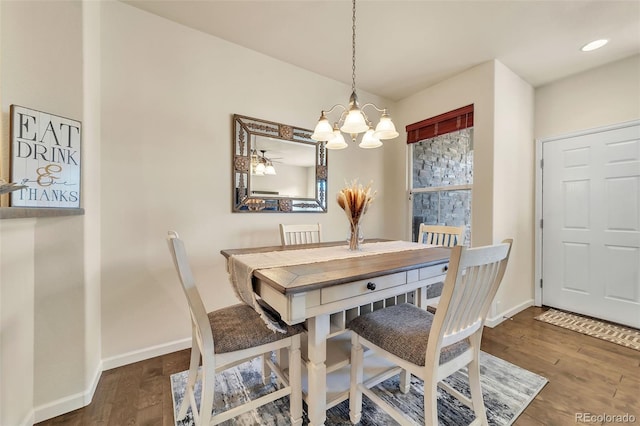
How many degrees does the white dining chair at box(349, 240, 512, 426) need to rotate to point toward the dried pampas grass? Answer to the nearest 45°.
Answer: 0° — it already faces it

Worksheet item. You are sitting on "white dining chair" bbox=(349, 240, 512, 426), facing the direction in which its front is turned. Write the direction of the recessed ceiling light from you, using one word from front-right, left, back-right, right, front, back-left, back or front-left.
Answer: right

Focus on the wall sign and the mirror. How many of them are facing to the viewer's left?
0

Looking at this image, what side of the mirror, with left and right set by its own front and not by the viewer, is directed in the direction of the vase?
front

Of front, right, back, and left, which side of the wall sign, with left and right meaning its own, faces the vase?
front

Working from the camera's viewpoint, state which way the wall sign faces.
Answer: facing the viewer and to the right of the viewer

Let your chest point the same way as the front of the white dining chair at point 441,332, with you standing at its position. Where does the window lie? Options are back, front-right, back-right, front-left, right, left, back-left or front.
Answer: front-right

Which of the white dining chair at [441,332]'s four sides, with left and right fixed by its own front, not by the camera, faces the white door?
right

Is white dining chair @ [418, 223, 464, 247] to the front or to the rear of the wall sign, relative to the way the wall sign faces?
to the front

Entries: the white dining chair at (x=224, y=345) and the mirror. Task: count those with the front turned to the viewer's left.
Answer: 0

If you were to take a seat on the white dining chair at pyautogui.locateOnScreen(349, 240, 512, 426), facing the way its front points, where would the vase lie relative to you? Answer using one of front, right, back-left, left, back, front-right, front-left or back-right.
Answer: front

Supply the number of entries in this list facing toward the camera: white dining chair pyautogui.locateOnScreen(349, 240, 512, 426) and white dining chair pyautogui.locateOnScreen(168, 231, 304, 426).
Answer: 0

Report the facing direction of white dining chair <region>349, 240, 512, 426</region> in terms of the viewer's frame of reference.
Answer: facing away from the viewer and to the left of the viewer

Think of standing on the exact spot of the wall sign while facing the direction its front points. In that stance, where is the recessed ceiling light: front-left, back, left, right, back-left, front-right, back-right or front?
front

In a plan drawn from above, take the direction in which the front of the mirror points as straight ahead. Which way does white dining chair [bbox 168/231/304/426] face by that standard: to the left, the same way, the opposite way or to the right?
to the left

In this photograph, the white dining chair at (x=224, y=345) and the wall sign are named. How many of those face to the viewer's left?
0
